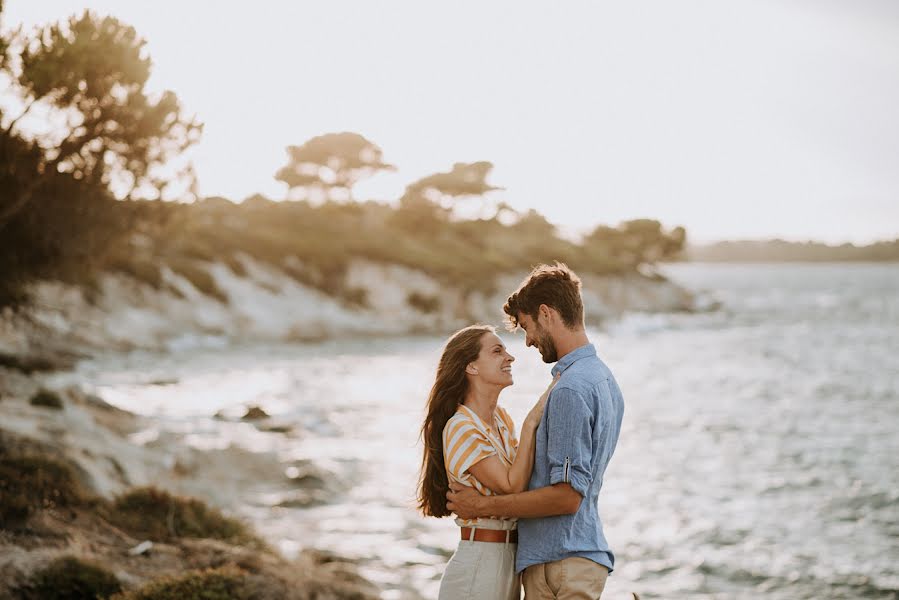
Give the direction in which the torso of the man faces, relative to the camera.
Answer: to the viewer's left

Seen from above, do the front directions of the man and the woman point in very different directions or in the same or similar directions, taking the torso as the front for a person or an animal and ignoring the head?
very different directions

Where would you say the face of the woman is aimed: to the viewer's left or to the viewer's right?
to the viewer's right

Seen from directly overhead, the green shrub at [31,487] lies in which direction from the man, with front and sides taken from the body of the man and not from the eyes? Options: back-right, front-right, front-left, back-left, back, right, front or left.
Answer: front-right

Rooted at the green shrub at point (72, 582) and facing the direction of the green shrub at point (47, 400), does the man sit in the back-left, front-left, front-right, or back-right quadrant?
back-right

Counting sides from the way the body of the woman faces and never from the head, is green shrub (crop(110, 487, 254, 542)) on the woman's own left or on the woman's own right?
on the woman's own left

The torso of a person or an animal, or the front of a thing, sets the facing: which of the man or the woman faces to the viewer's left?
the man

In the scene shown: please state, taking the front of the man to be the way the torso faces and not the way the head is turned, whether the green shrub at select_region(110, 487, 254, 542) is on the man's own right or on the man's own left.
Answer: on the man's own right

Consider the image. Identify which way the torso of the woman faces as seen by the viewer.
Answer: to the viewer's right
